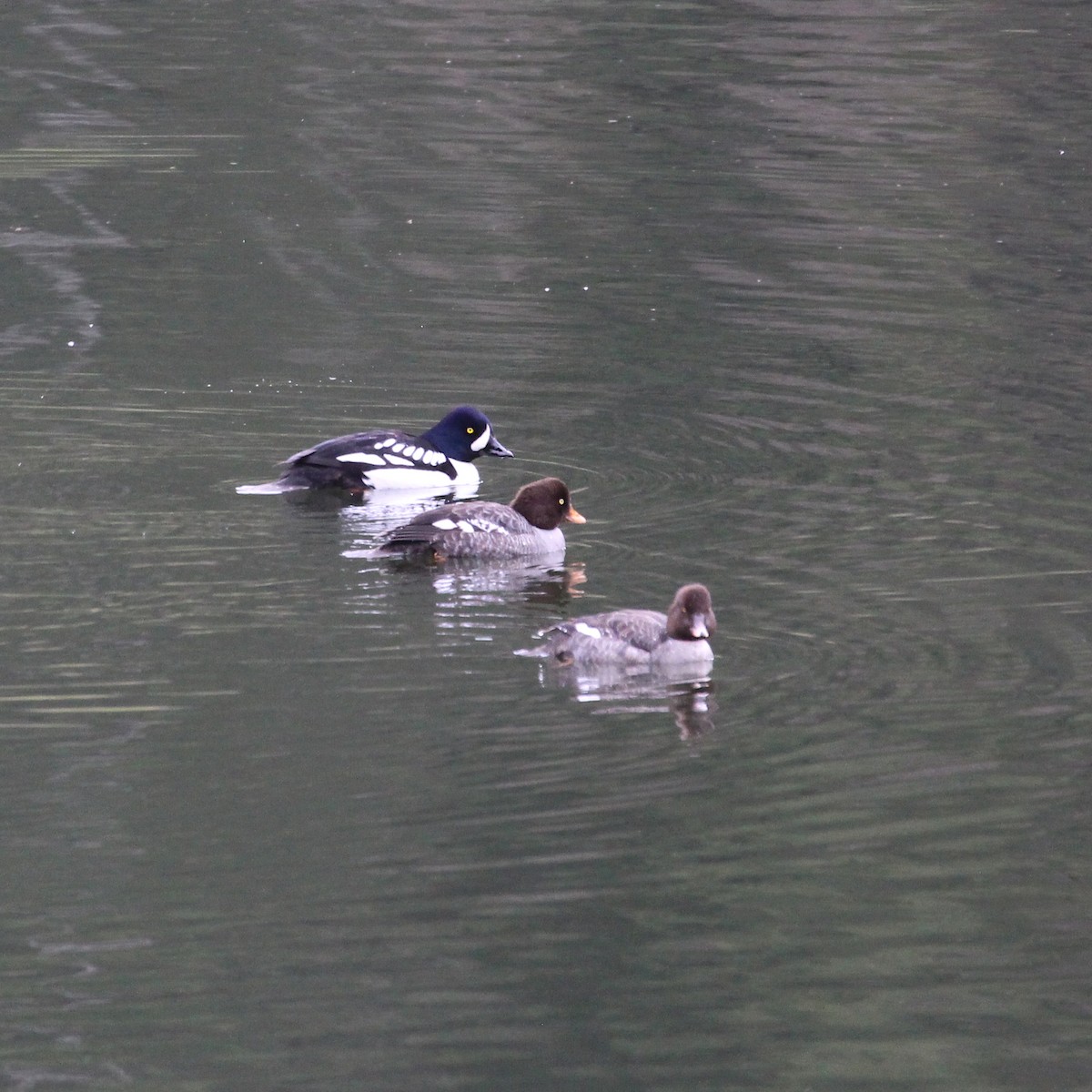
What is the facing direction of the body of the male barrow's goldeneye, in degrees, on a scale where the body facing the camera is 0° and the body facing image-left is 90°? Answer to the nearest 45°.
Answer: approximately 270°

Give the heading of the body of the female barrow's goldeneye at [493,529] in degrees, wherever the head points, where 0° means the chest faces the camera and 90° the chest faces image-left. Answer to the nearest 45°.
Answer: approximately 270°

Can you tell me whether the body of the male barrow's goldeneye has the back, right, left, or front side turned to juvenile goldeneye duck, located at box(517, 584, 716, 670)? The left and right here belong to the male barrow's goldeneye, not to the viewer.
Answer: right

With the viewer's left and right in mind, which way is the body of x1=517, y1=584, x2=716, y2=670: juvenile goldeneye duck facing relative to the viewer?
facing to the right of the viewer

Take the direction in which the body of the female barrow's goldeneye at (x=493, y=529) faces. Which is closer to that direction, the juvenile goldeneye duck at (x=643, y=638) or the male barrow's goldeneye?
the juvenile goldeneye duck

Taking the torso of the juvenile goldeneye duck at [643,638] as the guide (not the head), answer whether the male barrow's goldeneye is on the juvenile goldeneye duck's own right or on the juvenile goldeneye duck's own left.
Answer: on the juvenile goldeneye duck's own left

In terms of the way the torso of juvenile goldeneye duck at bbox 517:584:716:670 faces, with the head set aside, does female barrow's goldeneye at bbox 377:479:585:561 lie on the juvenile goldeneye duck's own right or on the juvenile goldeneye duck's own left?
on the juvenile goldeneye duck's own left

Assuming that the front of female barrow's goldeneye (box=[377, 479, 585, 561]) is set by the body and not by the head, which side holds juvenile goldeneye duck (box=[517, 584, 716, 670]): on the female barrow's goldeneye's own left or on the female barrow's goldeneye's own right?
on the female barrow's goldeneye's own right

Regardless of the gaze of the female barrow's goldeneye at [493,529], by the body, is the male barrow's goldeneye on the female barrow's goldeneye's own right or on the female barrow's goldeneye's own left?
on the female barrow's goldeneye's own left
